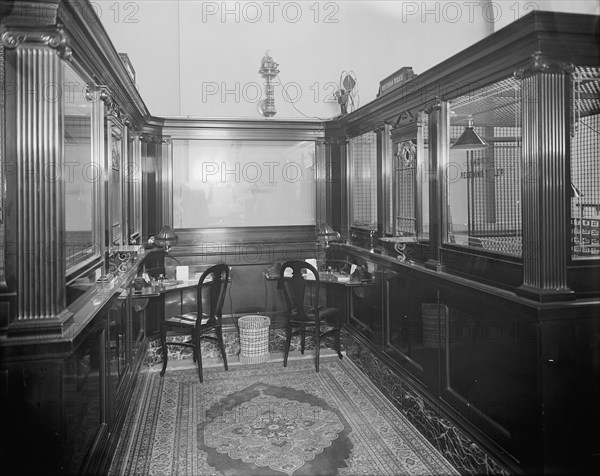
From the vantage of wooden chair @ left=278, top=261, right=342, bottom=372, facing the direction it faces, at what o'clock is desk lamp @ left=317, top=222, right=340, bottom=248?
The desk lamp is roughly at 11 o'clock from the wooden chair.

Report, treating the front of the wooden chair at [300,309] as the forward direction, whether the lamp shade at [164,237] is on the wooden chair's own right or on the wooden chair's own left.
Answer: on the wooden chair's own left

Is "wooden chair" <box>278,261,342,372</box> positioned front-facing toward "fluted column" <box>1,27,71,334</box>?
no

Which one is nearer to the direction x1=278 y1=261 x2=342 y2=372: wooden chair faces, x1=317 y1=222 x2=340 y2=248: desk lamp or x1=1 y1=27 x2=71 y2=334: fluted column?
the desk lamp

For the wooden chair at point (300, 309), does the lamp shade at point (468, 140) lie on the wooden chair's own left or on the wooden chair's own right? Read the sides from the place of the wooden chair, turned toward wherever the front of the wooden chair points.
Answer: on the wooden chair's own right

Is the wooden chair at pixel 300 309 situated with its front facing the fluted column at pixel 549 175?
no

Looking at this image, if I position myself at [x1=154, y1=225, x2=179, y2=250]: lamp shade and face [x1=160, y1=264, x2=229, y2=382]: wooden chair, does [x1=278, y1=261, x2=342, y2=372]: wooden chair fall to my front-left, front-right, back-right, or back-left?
front-left

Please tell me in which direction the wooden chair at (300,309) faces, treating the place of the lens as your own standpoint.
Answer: facing away from the viewer and to the right of the viewer

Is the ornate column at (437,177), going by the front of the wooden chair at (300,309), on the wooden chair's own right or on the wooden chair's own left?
on the wooden chair's own right
